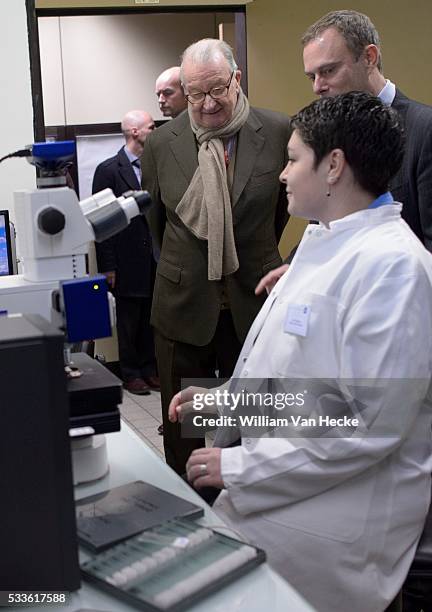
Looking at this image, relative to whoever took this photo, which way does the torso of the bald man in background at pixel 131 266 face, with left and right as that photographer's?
facing the viewer and to the right of the viewer

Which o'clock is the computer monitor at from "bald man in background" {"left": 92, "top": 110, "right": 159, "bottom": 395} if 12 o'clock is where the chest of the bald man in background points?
The computer monitor is roughly at 2 o'clock from the bald man in background.

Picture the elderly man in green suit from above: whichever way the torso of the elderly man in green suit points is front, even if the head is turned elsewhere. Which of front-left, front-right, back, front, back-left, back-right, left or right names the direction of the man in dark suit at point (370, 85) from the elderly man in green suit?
front-left

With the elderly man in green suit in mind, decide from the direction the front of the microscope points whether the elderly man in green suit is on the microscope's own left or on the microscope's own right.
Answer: on the microscope's own left

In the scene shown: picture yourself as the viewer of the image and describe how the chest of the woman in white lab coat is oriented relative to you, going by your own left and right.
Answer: facing to the left of the viewer

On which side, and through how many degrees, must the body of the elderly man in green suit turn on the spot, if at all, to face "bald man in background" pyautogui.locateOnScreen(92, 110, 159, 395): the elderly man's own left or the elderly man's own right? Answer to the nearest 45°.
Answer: approximately 180°

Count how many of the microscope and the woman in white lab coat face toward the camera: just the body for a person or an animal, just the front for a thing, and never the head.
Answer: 0

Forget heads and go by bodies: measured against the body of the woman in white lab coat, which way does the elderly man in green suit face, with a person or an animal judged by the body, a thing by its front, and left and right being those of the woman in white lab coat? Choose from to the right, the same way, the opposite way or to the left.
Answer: to the left

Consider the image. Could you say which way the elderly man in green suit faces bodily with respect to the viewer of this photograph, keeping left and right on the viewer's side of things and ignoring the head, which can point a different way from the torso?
facing the viewer

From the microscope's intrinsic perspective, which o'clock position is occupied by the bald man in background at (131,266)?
The bald man in background is roughly at 9 o'clock from the microscope.

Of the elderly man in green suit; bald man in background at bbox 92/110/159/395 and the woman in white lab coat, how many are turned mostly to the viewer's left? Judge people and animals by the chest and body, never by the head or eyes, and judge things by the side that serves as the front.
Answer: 1

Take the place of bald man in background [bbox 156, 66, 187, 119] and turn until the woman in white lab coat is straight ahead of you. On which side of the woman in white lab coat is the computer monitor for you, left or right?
right

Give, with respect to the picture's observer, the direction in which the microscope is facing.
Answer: facing to the right of the viewer

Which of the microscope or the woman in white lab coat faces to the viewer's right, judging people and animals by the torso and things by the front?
the microscope

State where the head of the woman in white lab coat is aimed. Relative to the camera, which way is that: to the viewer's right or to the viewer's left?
to the viewer's left

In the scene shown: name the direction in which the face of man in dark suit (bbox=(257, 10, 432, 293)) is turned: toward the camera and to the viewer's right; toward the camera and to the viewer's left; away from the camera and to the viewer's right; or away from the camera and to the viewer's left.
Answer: toward the camera and to the viewer's left
